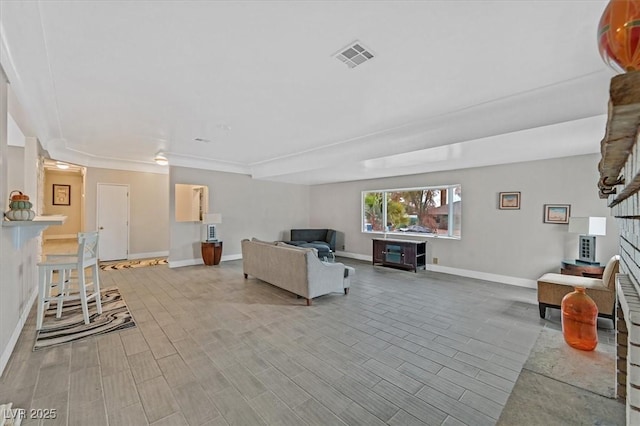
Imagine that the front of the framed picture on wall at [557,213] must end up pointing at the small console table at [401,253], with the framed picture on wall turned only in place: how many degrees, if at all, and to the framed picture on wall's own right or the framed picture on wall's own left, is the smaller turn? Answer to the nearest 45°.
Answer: approximately 90° to the framed picture on wall's own right

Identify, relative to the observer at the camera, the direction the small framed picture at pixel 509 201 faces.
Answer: facing the viewer

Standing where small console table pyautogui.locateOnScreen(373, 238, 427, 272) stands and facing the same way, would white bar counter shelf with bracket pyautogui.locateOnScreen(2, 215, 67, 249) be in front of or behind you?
in front

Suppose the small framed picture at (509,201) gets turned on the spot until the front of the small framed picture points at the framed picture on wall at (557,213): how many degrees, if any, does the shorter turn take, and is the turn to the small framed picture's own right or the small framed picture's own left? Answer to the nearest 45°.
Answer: approximately 90° to the small framed picture's own left

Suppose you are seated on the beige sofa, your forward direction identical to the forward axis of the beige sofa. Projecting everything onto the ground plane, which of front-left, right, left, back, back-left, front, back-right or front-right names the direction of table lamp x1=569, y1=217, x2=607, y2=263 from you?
front-right

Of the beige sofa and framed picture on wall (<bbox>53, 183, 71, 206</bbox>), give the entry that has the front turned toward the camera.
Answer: the framed picture on wall

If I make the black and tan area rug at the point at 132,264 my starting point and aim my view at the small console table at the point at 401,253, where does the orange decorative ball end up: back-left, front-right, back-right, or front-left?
front-right

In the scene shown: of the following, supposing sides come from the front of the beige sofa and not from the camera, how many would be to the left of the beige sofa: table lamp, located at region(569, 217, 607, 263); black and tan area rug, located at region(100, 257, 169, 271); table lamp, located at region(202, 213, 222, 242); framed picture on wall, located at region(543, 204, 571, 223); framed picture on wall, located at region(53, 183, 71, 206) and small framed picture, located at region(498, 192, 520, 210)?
3

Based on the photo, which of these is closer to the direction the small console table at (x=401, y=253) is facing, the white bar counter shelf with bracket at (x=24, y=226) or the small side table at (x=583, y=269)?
the white bar counter shelf with bracket

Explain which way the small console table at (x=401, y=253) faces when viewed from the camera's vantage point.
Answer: facing the viewer and to the left of the viewer

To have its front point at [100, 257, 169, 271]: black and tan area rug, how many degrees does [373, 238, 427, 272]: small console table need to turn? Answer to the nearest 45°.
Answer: approximately 45° to its right

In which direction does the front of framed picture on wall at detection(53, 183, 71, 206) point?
toward the camera
